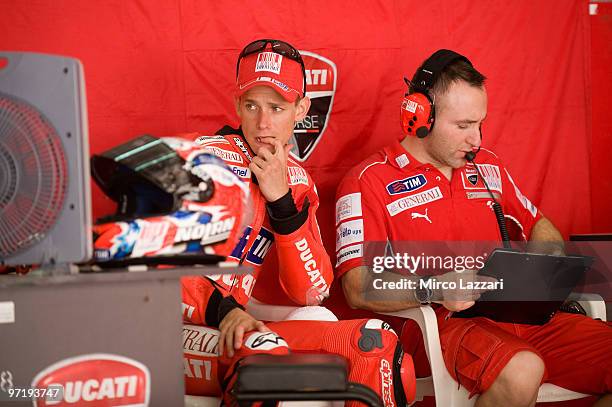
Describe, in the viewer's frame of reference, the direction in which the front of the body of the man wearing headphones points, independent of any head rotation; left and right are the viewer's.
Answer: facing the viewer and to the right of the viewer

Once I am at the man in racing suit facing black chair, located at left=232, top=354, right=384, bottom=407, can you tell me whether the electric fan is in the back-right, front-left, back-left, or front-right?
front-right

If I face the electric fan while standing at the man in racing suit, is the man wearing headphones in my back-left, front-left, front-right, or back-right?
back-left

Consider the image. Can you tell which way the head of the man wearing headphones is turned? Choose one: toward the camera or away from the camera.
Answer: toward the camera

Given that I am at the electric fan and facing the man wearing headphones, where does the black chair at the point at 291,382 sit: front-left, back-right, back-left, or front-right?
front-right

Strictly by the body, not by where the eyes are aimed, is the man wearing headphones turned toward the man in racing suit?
no

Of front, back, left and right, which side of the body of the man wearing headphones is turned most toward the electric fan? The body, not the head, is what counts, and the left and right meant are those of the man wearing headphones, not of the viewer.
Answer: right

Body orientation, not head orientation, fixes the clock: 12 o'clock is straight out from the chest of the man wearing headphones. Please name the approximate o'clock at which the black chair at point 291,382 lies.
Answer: The black chair is roughly at 2 o'clock from the man wearing headphones.
